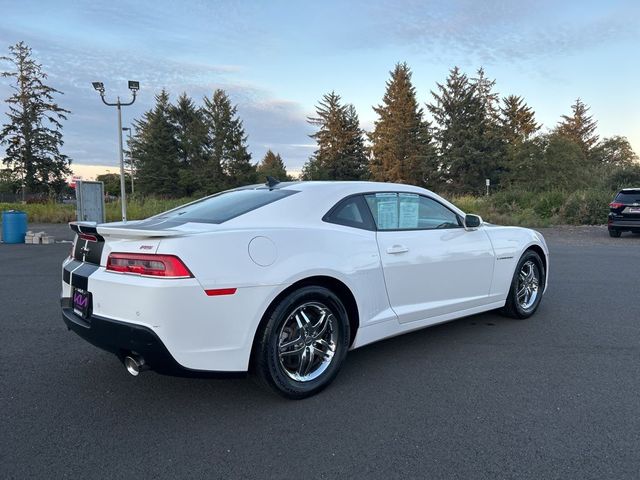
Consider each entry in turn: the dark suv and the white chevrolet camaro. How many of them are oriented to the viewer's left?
0

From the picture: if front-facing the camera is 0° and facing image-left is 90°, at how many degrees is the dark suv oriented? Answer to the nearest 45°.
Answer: approximately 180°

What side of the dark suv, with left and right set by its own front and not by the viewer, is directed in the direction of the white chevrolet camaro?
back

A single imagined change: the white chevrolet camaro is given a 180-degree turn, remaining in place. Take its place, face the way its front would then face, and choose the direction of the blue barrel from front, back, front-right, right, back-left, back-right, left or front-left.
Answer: right

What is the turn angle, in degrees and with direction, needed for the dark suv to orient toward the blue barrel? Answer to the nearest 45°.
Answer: approximately 135° to its left

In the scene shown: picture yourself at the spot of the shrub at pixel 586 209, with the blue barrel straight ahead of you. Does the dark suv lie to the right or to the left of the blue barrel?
left

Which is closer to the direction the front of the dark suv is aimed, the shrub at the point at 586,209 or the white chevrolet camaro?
the shrub

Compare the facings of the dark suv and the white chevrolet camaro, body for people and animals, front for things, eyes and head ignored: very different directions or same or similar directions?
same or similar directions

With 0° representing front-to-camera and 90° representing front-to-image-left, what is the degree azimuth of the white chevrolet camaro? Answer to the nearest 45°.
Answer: approximately 225°

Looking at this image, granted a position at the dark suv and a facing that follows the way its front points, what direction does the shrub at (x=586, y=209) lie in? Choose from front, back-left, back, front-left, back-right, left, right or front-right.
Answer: front

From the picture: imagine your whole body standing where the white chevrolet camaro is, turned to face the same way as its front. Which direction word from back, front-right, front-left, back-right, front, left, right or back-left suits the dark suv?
front
